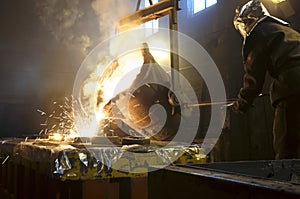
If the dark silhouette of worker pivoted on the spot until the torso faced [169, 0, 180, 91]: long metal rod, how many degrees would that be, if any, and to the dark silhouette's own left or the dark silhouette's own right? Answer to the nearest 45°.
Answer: approximately 45° to the dark silhouette's own right

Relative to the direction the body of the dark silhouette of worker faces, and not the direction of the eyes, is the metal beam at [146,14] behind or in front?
in front

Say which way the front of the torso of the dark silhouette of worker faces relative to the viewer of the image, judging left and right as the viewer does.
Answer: facing to the left of the viewer
